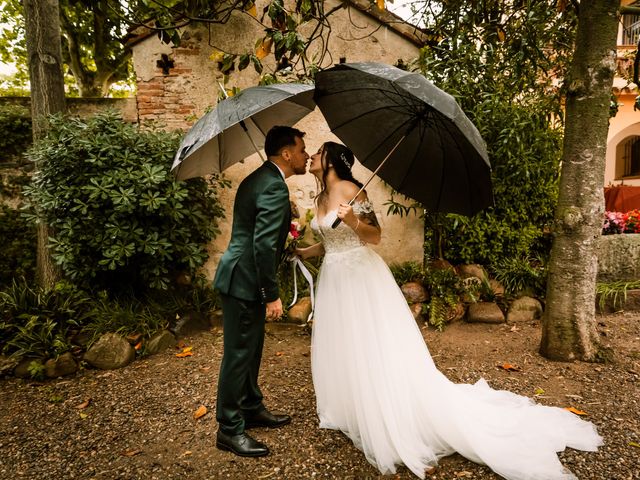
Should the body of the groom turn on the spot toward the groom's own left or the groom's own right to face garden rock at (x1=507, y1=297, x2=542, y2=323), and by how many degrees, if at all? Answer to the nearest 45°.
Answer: approximately 45° to the groom's own left

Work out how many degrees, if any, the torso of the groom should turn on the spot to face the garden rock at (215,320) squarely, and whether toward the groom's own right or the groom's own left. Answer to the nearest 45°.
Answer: approximately 90° to the groom's own left

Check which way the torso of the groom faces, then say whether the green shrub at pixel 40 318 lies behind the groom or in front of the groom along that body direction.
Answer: behind

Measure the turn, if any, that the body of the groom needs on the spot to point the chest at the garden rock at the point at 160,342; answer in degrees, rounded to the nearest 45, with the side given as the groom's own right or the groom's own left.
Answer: approximately 135° to the groom's own left

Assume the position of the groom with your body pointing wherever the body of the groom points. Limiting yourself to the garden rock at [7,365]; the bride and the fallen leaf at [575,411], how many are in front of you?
2

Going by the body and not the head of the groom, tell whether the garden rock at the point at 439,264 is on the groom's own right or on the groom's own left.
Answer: on the groom's own left

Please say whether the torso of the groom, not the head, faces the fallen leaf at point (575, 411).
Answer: yes

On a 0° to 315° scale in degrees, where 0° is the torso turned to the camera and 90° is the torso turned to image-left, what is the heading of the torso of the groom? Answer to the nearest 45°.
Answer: approximately 270°

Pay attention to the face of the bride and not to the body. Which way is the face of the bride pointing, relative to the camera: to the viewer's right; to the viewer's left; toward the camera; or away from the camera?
to the viewer's left

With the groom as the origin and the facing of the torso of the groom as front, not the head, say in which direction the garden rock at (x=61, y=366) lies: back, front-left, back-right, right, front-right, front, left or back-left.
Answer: back-left

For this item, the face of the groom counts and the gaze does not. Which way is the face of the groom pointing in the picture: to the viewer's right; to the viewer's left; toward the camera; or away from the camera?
to the viewer's right

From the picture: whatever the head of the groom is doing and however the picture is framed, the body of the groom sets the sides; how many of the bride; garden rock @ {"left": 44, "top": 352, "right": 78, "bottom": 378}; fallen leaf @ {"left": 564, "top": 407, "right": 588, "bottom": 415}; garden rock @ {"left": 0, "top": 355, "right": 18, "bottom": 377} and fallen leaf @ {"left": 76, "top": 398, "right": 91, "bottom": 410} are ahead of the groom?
2
